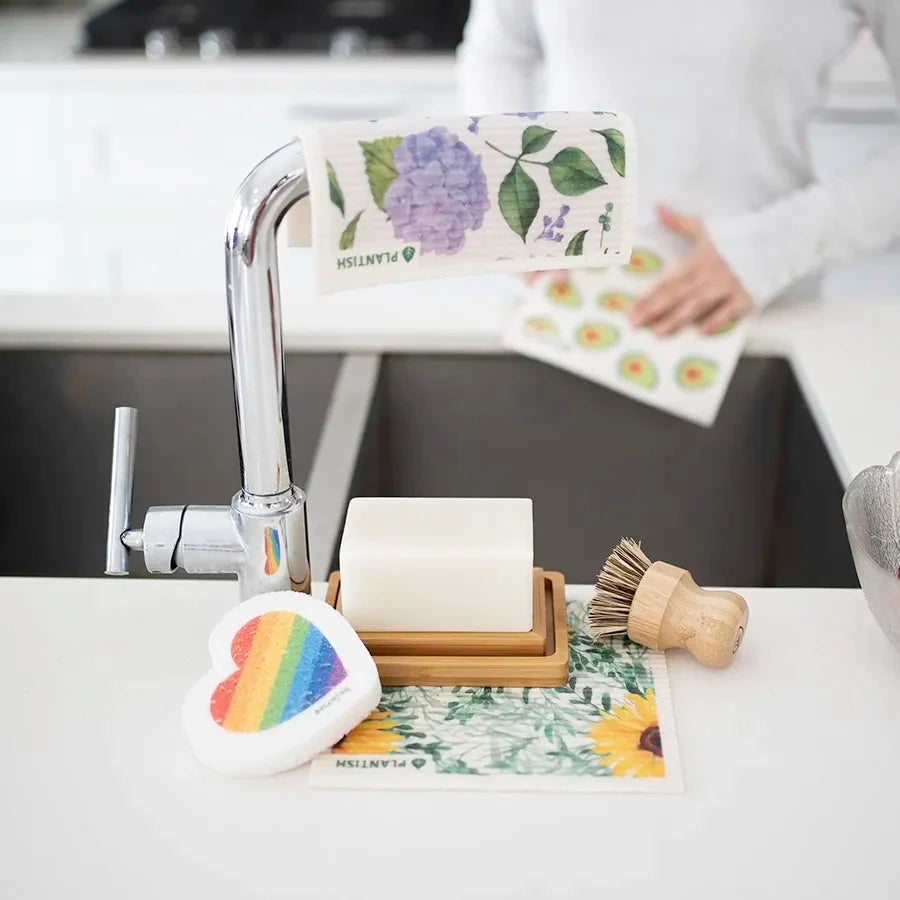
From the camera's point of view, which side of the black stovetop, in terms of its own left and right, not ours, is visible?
front

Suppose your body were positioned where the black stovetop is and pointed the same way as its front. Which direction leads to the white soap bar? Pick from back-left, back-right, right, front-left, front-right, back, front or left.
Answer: front

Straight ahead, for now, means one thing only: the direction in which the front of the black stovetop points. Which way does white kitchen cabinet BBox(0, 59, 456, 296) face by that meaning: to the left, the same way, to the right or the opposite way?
the same way

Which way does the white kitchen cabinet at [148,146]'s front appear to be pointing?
toward the camera

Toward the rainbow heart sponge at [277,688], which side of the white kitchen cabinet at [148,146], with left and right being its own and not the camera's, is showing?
front

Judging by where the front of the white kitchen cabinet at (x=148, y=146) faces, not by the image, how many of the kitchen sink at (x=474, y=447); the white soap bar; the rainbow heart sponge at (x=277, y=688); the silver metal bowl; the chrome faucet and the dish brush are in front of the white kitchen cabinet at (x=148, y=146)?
6

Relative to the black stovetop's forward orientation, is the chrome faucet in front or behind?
in front

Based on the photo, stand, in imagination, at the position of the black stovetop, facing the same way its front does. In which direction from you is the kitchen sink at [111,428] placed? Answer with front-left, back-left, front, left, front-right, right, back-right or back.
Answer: front

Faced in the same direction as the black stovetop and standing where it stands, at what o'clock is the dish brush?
The dish brush is roughly at 12 o'clock from the black stovetop.

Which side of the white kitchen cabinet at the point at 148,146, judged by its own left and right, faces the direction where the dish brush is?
front

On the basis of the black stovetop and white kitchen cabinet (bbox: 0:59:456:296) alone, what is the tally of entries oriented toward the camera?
2

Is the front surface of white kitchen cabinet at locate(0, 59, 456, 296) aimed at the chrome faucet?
yes
